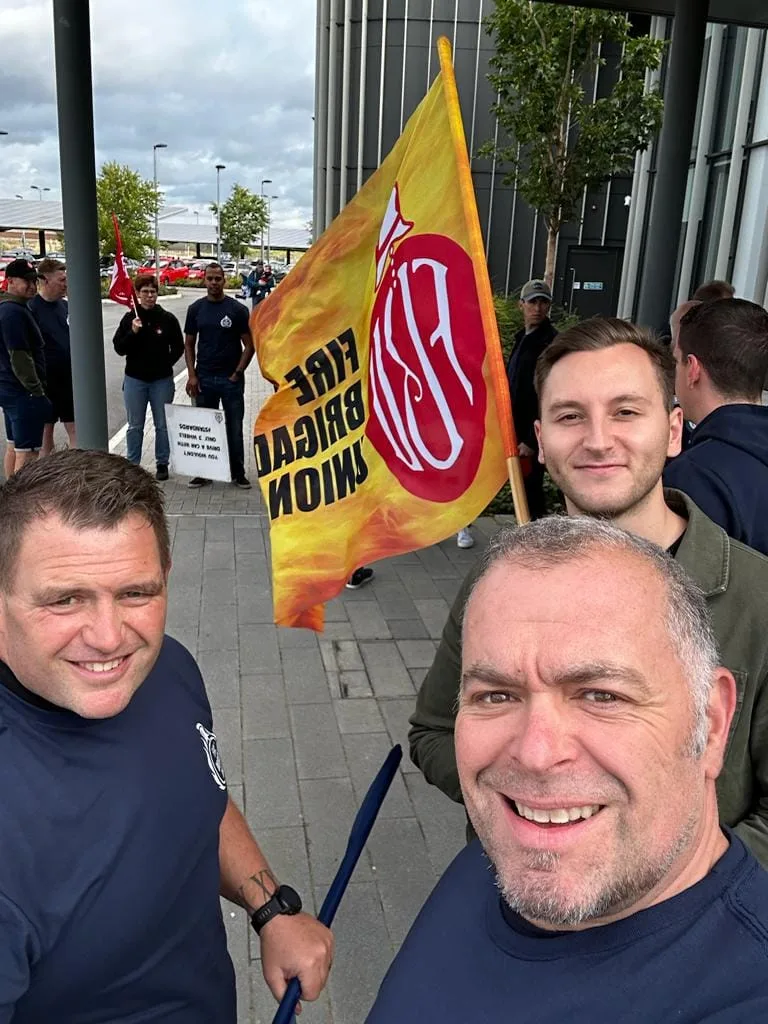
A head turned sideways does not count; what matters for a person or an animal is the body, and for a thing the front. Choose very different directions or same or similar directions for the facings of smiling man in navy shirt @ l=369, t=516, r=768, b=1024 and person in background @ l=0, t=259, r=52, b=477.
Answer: very different directions

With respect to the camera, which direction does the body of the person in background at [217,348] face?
toward the camera

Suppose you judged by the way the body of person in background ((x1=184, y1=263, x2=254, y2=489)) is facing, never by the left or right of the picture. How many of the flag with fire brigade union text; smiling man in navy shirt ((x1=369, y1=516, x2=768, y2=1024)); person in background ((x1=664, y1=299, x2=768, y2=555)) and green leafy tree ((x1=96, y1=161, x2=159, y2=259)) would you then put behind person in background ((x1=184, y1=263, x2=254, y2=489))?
1

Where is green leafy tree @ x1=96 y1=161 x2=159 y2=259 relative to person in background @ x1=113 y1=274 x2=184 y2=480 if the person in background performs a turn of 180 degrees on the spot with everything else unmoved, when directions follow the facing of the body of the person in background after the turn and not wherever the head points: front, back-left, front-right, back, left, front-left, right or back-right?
front

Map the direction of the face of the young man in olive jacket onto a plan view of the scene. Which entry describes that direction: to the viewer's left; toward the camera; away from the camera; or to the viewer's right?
toward the camera

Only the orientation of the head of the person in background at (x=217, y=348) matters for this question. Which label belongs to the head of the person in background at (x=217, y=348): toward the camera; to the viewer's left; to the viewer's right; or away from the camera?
toward the camera

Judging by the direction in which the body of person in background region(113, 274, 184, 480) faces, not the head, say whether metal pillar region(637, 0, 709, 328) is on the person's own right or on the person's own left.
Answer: on the person's own left

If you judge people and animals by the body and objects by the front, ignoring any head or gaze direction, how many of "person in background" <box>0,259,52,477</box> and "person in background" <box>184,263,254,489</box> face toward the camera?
1

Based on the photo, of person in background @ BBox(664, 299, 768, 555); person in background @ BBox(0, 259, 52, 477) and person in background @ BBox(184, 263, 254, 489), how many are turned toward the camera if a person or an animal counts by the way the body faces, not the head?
1

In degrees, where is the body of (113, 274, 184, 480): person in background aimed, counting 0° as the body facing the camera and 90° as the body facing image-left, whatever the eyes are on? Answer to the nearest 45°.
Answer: approximately 0°

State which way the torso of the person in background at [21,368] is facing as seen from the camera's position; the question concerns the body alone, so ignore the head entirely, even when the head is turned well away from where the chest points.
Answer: to the viewer's right

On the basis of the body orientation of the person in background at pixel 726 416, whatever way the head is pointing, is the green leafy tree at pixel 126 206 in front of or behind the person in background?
in front

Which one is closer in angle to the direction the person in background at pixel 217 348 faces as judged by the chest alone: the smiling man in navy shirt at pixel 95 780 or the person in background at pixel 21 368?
the smiling man in navy shirt

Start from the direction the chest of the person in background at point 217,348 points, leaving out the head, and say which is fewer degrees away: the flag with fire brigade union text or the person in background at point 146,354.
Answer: the flag with fire brigade union text

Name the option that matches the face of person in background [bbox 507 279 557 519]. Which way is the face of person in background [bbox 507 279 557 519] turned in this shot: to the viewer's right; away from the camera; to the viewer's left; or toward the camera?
toward the camera

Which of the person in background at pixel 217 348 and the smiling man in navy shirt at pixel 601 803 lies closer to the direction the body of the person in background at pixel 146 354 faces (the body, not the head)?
the smiling man in navy shirt

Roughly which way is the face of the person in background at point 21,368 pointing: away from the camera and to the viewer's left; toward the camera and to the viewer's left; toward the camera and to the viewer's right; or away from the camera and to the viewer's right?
toward the camera and to the viewer's right

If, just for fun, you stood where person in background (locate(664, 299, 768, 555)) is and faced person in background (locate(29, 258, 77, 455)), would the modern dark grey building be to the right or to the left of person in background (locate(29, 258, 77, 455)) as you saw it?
right

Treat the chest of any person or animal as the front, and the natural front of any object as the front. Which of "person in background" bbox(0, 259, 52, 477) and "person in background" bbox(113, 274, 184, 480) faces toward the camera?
"person in background" bbox(113, 274, 184, 480)
